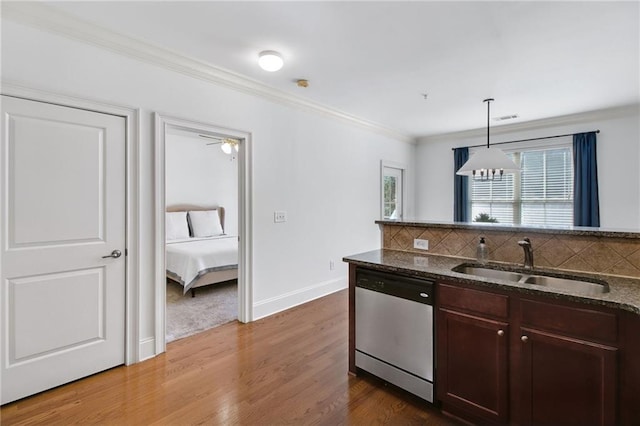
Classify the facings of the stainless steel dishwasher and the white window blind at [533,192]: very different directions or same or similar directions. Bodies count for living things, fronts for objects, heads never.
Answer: same or similar directions

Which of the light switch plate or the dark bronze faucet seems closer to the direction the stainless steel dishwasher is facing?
the light switch plate

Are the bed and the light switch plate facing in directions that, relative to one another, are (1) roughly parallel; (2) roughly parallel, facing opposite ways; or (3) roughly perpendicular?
roughly parallel

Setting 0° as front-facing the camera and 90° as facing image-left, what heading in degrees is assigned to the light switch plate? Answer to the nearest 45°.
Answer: approximately 315°

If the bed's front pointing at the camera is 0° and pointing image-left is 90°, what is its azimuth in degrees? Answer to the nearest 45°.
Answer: approximately 315°

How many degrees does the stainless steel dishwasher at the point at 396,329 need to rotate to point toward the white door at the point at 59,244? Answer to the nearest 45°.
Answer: approximately 45° to its right

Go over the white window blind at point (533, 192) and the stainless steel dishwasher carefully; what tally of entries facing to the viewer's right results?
0

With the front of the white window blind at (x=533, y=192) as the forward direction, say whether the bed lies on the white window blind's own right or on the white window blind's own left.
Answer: on the white window blind's own right

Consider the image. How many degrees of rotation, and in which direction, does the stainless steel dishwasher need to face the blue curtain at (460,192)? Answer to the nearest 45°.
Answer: approximately 135° to its right

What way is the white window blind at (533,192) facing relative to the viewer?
toward the camera

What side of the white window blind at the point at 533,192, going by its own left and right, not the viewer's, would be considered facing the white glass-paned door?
right

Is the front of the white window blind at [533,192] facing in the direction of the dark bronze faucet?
yes

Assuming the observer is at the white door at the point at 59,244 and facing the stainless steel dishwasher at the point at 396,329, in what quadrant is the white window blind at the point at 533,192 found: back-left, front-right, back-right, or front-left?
front-left

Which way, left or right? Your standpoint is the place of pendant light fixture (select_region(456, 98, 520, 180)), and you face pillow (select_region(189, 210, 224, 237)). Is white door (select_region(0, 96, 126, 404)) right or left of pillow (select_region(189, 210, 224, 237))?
left

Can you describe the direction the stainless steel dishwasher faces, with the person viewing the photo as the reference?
facing the viewer and to the left of the viewer

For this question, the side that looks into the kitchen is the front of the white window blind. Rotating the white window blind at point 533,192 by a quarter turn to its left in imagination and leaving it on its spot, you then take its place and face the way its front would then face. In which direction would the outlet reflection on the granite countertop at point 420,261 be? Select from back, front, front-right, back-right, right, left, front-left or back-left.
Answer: right

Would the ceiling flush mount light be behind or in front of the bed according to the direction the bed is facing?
in front

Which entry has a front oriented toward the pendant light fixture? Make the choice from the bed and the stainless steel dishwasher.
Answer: the bed
